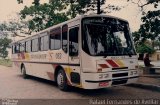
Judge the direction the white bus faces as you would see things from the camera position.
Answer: facing the viewer and to the right of the viewer
